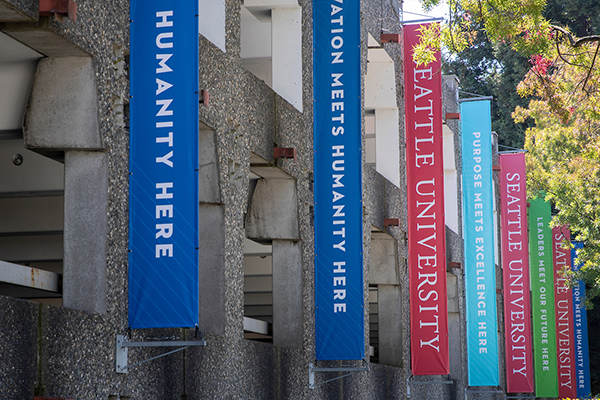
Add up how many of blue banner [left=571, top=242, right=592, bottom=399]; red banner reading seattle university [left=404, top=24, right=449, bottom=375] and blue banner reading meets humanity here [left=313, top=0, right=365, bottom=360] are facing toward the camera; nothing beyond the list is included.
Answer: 3

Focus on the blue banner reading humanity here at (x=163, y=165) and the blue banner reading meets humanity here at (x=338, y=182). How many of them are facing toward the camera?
2

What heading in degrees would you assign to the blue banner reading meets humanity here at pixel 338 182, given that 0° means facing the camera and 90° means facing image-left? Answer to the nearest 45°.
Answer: approximately 0°

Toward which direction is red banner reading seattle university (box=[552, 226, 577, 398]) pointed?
toward the camera

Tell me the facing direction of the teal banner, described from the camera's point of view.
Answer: facing the viewer

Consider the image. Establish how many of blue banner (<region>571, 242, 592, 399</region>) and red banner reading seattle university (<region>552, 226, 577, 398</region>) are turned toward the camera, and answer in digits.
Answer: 2

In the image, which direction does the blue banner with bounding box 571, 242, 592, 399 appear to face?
toward the camera
